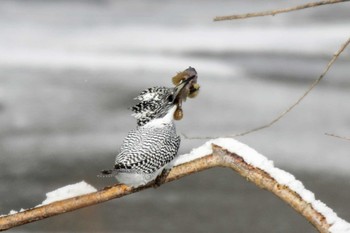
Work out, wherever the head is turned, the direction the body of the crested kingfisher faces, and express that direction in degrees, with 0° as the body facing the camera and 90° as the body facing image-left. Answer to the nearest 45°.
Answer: approximately 270°
